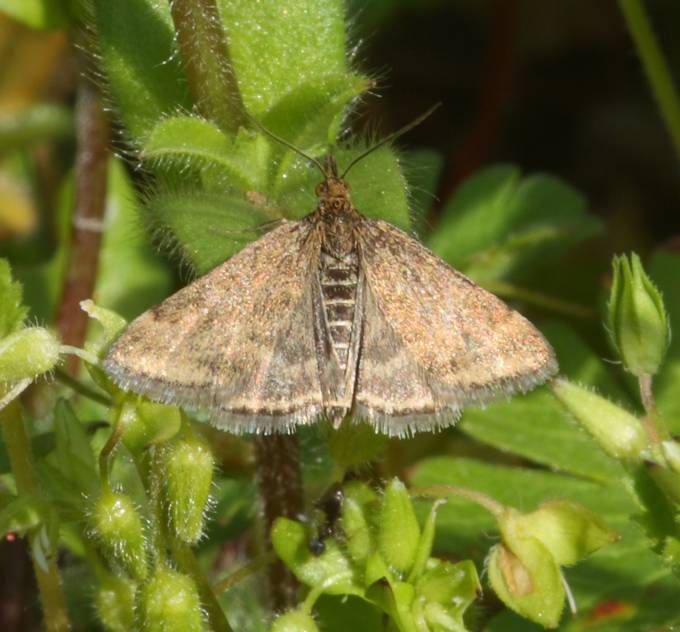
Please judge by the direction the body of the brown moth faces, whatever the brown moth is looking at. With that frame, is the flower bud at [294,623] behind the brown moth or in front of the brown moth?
behind

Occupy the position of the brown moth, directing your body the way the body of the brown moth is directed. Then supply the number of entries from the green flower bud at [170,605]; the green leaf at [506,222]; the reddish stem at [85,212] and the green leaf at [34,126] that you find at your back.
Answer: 1

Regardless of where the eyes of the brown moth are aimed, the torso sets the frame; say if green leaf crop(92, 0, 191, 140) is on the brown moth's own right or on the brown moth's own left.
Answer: on the brown moth's own left

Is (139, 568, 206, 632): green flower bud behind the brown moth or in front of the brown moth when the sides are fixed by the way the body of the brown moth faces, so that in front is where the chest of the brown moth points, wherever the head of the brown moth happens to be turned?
behind

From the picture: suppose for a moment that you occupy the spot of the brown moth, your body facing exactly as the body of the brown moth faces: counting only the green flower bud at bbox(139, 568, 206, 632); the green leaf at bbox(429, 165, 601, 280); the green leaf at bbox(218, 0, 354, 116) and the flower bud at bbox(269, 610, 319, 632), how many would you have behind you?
2

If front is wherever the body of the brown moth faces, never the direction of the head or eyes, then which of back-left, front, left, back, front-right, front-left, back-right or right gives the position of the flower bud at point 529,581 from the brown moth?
back-right

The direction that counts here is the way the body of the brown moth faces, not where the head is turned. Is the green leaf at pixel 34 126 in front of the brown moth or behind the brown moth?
in front

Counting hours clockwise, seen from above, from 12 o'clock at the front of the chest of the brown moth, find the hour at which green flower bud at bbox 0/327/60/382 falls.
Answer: The green flower bud is roughly at 8 o'clock from the brown moth.

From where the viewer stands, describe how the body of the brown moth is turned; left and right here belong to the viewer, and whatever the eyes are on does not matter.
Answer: facing away from the viewer

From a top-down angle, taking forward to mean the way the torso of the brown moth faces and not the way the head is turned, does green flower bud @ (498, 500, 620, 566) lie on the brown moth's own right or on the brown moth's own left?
on the brown moth's own right

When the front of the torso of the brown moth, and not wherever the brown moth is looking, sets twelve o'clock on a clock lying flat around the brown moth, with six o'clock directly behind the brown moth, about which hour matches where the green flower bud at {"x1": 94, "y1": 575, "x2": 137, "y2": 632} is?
The green flower bud is roughly at 7 o'clock from the brown moth.

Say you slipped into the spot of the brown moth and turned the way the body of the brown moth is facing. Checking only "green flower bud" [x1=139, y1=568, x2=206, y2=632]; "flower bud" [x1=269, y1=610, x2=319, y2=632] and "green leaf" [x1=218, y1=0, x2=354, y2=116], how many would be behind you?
2
